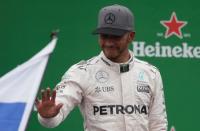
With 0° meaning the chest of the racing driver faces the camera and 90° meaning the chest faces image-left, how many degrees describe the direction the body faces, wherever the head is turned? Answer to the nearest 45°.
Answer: approximately 0°
